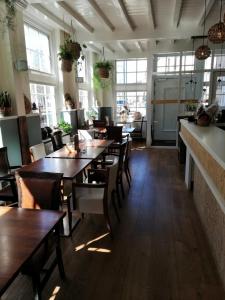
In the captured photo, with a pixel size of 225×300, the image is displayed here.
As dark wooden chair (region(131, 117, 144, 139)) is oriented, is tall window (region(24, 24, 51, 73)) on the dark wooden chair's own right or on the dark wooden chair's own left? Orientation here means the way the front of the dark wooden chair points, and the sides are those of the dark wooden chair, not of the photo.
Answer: on the dark wooden chair's own left

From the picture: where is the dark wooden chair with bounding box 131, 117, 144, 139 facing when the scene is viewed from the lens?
facing to the left of the viewer

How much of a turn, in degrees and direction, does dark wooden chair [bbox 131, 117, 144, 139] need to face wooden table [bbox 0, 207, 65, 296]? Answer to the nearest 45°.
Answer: approximately 90° to its left

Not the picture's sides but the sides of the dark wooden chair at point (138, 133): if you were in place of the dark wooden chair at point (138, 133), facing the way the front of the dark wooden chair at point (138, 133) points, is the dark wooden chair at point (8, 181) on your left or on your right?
on your left

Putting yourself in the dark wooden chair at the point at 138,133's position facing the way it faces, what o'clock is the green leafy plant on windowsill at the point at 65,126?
The green leafy plant on windowsill is roughly at 10 o'clock from the dark wooden chair.

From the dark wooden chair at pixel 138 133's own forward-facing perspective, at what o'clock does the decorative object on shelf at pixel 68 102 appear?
The decorative object on shelf is roughly at 10 o'clock from the dark wooden chair.

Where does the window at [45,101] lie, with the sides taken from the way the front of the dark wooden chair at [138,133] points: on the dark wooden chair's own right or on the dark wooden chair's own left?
on the dark wooden chair's own left

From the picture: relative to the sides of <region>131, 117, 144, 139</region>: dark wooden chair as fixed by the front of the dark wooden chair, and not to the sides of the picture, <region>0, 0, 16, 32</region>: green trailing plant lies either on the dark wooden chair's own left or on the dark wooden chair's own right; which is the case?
on the dark wooden chair's own left

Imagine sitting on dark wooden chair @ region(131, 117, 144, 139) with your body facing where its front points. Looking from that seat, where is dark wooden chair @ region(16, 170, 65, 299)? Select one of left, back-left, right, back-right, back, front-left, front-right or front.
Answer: left

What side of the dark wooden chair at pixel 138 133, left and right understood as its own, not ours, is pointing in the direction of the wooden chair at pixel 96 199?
left
